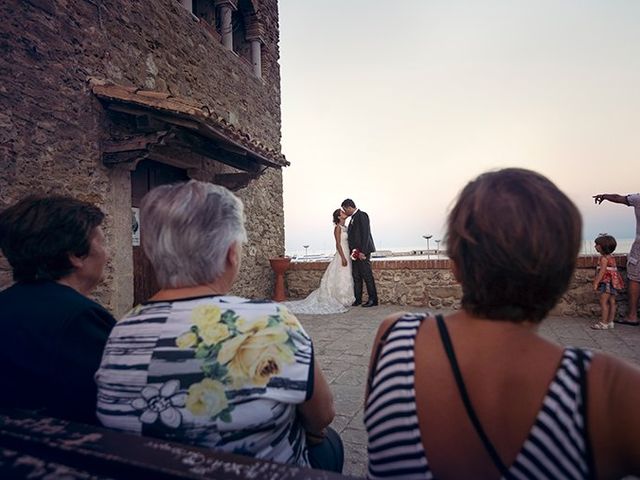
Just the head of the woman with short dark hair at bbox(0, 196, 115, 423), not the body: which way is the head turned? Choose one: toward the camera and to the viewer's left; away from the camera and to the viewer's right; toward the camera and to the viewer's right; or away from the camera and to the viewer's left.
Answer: away from the camera and to the viewer's right

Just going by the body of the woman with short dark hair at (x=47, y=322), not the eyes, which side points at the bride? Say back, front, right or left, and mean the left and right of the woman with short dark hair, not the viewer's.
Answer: front

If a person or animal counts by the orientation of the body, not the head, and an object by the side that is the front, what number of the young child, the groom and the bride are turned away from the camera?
0

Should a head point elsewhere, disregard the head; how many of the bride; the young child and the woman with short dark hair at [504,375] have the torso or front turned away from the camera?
1

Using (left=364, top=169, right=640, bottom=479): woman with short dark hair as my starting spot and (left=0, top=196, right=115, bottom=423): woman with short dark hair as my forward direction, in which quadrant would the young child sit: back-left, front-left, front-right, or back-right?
back-right

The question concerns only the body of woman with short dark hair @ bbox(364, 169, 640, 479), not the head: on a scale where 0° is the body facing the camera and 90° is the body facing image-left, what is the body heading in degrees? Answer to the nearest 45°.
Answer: approximately 180°

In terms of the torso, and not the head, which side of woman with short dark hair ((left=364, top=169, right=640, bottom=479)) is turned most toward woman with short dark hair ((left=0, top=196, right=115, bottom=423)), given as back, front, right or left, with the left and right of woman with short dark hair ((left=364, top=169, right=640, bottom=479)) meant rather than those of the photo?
left

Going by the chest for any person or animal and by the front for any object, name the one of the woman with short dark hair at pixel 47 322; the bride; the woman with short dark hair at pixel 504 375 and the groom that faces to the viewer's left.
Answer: the groom

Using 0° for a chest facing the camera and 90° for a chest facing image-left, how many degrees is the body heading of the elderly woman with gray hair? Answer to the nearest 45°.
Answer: approximately 225°

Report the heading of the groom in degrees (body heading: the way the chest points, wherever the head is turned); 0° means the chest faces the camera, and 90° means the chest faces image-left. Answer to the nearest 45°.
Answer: approximately 90°

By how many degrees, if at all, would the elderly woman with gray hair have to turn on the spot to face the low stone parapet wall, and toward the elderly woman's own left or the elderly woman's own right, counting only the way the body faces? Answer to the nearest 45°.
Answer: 0° — they already face it

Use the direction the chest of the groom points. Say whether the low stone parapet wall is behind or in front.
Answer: behind

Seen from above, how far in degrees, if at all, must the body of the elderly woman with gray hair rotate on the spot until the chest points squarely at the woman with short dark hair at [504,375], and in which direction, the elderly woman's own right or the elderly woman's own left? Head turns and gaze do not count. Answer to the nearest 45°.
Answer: approximately 90° to the elderly woman's own right

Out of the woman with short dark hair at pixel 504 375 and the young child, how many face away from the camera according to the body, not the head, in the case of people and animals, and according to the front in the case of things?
1

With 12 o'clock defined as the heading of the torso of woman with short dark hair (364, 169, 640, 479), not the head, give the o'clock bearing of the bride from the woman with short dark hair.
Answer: The bride is roughly at 11 o'clock from the woman with short dark hair.

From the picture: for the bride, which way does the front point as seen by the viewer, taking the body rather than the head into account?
to the viewer's right

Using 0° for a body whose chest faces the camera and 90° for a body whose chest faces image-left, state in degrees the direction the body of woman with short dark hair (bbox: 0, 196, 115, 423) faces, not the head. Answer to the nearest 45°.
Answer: approximately 225°

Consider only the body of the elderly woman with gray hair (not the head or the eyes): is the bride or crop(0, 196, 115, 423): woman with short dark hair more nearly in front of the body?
the bride
